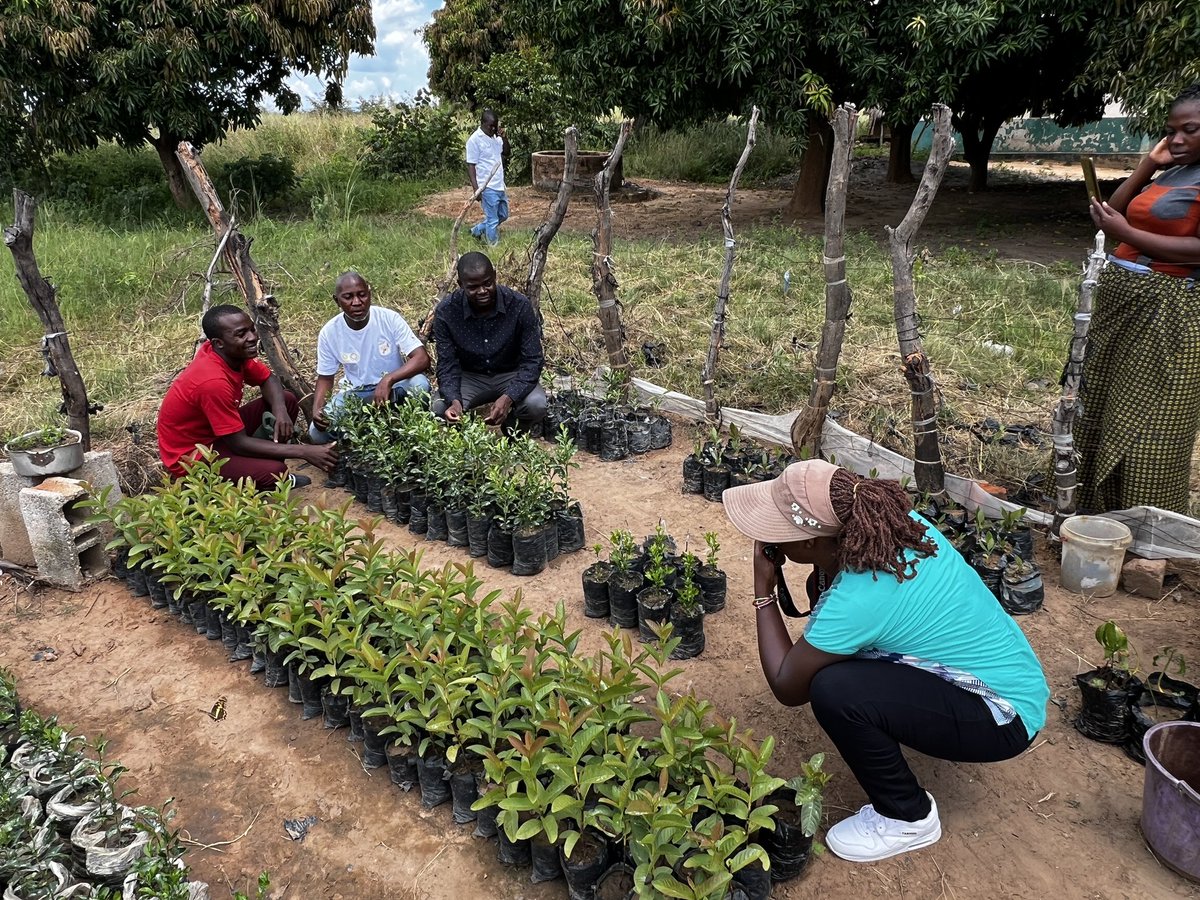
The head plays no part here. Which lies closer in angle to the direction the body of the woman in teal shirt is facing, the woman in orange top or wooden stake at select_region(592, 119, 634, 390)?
the wooden stake

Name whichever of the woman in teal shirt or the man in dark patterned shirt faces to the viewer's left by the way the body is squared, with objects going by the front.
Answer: the woman in teal shirt

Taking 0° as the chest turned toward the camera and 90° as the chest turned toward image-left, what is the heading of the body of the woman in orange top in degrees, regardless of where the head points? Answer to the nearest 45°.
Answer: approximately 45°

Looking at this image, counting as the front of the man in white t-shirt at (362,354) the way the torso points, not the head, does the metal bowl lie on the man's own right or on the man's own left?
on the man's own right

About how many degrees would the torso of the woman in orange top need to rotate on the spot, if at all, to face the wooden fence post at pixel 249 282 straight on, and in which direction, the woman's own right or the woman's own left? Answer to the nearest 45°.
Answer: approximately 45° to the woman's own right

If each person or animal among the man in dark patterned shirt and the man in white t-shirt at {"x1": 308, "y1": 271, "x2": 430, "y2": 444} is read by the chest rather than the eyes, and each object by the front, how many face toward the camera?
2

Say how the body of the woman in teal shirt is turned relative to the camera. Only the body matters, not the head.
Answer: to the viewer's left

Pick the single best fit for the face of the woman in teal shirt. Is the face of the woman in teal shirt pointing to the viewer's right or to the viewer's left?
to the viewer's left

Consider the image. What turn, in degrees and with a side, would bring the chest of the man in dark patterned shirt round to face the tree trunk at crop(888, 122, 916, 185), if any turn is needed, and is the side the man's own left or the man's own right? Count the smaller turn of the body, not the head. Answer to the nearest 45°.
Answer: approximately 135° to the man's own left

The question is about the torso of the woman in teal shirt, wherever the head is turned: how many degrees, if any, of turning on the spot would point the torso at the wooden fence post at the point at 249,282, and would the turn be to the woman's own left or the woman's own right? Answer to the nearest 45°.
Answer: approximately 45° to the woman's own right

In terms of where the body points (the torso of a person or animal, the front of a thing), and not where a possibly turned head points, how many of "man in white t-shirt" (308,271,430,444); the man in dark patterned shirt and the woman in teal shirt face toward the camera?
2

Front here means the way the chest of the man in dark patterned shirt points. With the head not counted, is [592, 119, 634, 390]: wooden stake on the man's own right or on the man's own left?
on the man's own left
